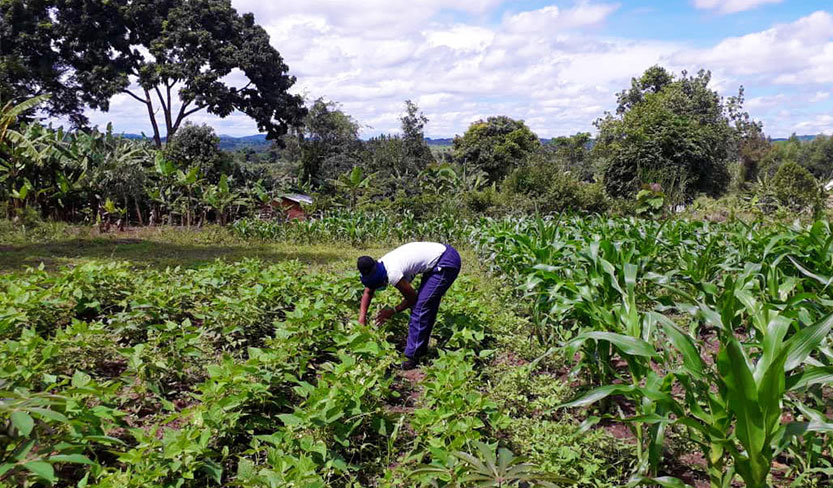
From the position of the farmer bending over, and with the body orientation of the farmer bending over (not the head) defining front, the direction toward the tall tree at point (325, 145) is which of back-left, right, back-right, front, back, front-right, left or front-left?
right

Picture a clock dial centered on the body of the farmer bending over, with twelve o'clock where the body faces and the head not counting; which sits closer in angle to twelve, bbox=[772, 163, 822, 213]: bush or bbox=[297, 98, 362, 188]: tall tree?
the tall tree

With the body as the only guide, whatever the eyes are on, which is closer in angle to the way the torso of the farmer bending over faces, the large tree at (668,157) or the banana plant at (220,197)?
the banana plant

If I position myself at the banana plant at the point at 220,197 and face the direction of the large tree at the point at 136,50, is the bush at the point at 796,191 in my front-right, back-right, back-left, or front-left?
back-right

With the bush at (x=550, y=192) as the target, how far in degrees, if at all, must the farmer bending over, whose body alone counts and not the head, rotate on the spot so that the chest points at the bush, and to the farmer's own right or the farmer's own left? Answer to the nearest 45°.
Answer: approximately 90° to the farmer's own right

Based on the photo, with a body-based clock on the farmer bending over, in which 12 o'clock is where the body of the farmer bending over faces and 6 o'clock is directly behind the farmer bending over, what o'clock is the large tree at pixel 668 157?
The large tree is roughly at 4 o'clock from the farmer bending over.

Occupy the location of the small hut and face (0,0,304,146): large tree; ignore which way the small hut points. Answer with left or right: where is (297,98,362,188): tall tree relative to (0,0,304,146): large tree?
right

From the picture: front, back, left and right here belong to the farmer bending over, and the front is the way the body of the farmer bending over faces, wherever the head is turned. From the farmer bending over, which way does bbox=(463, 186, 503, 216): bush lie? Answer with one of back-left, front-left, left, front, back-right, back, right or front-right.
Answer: right

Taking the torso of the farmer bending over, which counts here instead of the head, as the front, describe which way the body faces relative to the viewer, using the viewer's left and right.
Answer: facing to the left of the viewer
